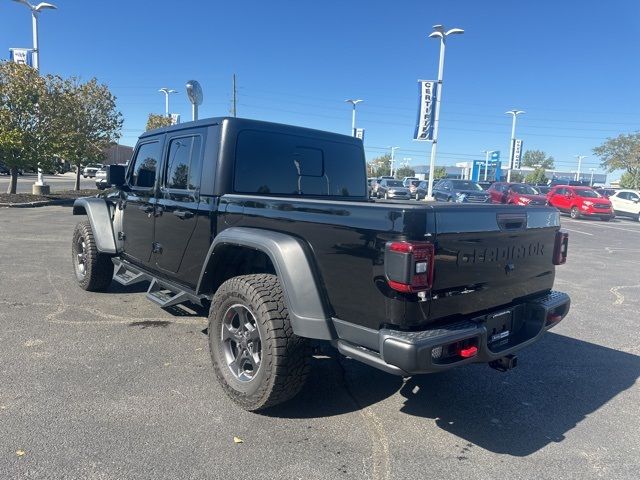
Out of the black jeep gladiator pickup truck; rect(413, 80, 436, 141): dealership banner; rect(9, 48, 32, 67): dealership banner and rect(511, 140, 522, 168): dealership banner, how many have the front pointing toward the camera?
3

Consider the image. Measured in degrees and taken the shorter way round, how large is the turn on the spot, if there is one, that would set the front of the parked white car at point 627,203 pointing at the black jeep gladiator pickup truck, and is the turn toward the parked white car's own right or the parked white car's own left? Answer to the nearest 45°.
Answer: approximately 45° to the parked white car's own right

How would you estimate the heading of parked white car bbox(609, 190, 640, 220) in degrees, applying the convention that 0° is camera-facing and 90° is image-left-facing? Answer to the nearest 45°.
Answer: approximately 315°

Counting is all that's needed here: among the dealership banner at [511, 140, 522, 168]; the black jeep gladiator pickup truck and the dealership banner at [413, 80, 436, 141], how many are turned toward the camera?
2

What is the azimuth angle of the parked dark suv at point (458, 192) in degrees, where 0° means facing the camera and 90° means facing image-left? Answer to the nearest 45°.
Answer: approximately 315°

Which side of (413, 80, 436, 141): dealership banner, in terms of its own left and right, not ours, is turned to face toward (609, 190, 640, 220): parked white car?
left

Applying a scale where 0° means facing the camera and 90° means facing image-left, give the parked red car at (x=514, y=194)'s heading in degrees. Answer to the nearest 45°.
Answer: approximately 315°

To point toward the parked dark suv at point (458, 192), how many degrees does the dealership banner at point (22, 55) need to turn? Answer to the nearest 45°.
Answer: approximately 90° to its left

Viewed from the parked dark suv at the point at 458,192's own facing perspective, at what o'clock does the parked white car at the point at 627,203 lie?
The parked white car is roughly at 10 o'clock from the parked dark suv.

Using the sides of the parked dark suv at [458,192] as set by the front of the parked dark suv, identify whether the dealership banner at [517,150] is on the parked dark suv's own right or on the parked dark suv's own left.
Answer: on the parked dark suv's own left
